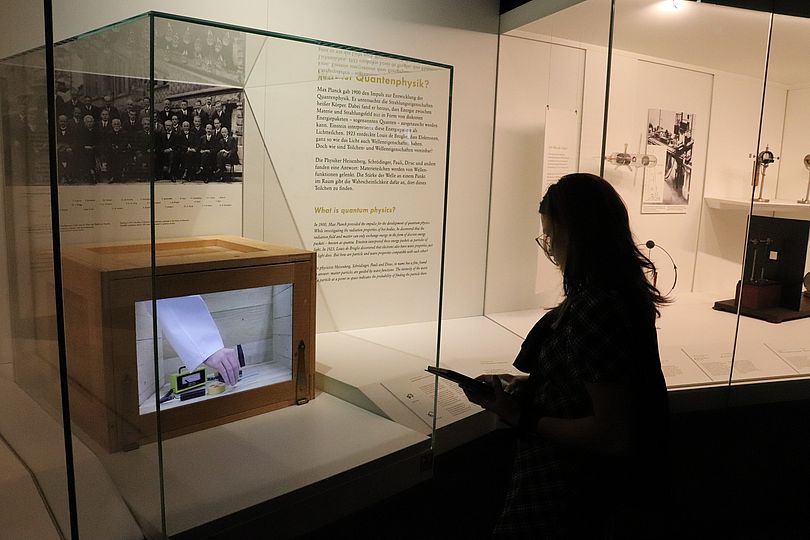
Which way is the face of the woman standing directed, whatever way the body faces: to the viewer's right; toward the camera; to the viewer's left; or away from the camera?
to the viewer's left

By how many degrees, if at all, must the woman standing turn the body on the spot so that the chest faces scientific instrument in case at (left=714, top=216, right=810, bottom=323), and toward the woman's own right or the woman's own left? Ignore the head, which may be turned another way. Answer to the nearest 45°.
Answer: approximately 90° to the woman's own right

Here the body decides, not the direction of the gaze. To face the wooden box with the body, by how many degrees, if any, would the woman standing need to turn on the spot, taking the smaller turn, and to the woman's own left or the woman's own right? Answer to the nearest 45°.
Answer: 0° — they already face it

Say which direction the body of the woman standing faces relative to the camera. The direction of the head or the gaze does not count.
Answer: to the viewer's left

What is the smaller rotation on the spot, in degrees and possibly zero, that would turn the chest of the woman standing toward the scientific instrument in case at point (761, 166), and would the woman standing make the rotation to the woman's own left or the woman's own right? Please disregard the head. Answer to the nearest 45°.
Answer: approximately 90° to the woman's own right

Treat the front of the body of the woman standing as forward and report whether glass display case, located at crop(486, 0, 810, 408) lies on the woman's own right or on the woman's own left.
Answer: on the woman's own right

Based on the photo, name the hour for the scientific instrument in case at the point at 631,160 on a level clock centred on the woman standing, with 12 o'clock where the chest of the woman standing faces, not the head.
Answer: The scientific instrument in case is roughly at 3 o'clock from the woman standing.
